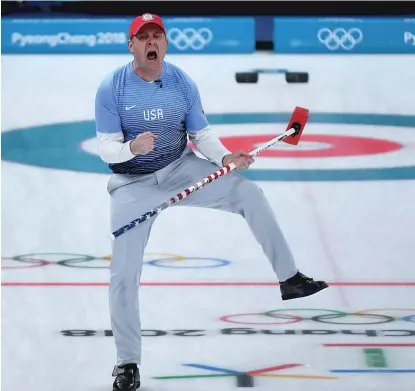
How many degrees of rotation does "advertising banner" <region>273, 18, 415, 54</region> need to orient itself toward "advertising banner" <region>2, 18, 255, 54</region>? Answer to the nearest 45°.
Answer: approximately 90° to its right

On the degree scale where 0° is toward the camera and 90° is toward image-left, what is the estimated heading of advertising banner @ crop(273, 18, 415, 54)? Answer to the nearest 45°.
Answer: approximately 0°

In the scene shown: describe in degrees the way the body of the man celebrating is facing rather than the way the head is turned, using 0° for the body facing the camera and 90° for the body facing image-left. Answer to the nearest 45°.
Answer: approximately 0°

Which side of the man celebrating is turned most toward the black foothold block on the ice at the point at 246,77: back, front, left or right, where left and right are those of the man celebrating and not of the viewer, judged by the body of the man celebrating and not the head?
back

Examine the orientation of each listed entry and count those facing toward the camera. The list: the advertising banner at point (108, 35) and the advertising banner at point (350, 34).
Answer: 2

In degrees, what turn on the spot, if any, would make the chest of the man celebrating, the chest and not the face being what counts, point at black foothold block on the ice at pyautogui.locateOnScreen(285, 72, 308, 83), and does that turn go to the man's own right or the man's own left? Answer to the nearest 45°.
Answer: approximately 180°

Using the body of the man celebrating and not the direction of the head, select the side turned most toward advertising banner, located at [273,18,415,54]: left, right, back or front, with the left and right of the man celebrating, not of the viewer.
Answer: back
